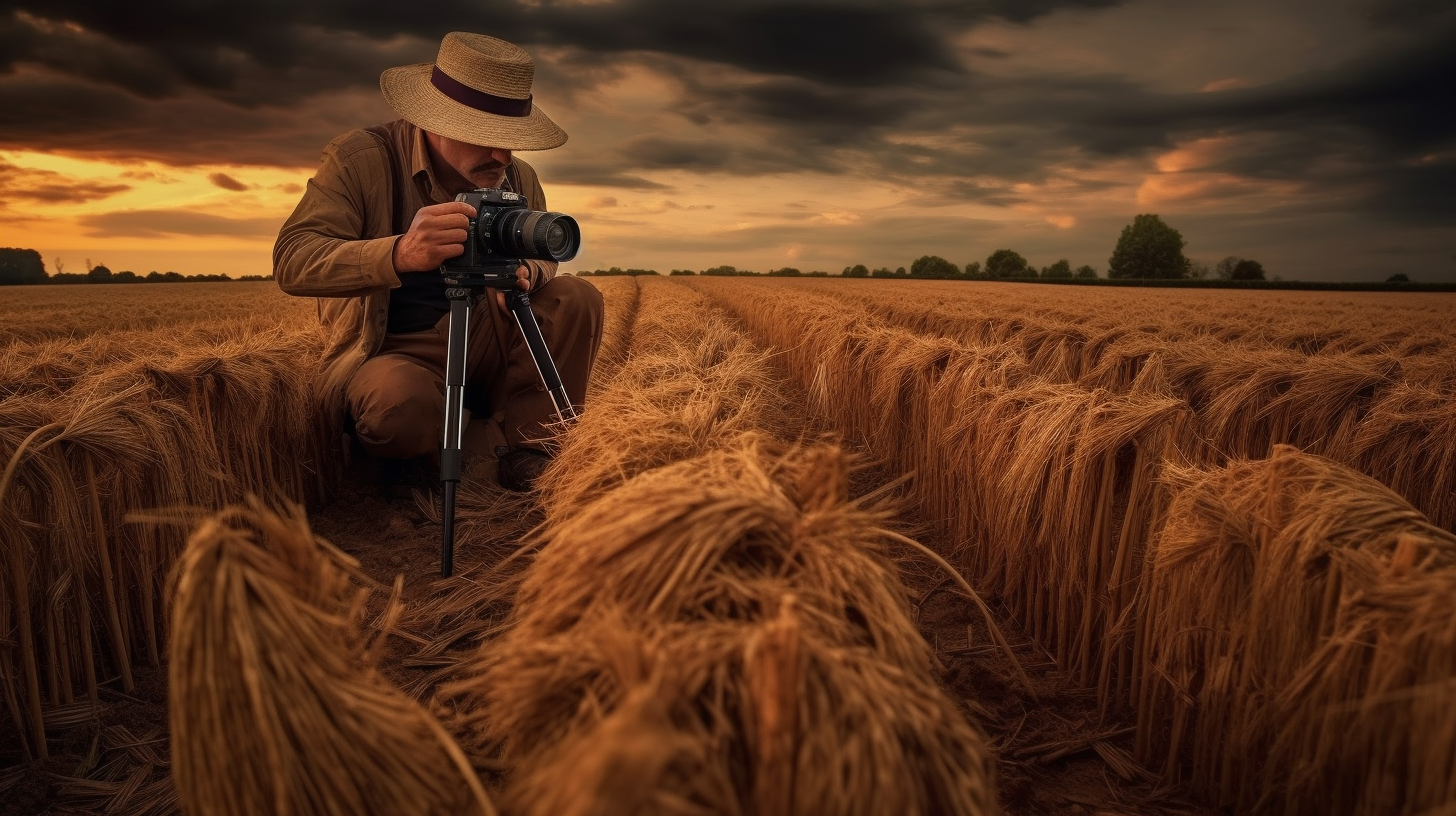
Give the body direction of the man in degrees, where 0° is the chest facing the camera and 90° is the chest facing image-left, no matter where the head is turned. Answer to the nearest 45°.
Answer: approximately 315°

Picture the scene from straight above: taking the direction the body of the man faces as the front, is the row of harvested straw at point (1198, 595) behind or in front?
in front

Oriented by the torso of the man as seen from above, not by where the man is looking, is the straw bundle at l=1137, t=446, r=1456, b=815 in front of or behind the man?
in front

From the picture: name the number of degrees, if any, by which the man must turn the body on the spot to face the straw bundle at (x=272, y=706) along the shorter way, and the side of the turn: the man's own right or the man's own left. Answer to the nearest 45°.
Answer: approximately 45° to the man's own right

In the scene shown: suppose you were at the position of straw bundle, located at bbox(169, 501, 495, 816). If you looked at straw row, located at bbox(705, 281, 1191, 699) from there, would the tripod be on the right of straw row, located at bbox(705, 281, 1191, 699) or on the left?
left

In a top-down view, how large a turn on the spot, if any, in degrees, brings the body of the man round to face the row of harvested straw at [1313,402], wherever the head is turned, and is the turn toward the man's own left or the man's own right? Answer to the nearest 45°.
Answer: approximately 45° to the man's own left

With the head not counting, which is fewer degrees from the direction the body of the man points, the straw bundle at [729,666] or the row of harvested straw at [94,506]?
the straw bundle

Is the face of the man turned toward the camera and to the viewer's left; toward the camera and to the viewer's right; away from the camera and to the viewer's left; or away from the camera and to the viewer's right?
toward the camera and to the viewer's right

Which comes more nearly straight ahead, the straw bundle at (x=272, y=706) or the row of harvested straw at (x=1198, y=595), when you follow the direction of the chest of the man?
the row of harvested straw
